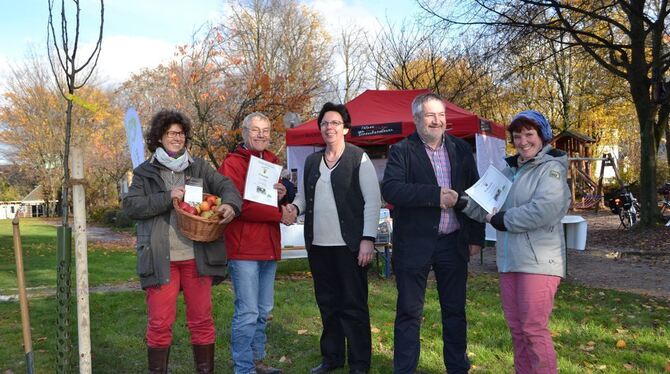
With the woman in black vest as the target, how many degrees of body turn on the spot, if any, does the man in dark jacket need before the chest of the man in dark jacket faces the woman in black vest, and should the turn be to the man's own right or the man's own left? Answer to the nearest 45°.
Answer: approximately 135° to the man's own right

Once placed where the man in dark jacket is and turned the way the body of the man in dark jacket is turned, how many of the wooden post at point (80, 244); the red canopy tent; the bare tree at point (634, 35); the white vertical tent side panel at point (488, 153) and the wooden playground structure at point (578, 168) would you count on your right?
1

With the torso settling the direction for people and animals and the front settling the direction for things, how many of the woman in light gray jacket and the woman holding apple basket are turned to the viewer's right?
0

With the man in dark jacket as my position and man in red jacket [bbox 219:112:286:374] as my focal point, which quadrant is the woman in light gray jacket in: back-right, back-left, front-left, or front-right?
back-left

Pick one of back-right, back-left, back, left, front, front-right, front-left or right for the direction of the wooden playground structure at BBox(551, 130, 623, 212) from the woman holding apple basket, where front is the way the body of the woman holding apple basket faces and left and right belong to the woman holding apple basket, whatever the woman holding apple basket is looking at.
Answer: back-left

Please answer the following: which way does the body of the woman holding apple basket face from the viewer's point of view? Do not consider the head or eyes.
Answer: toward the camera

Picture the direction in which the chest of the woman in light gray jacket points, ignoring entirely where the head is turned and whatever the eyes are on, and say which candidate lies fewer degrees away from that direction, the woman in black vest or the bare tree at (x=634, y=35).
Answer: the woman in black vest

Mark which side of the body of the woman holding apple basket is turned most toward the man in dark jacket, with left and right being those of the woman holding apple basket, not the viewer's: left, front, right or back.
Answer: left

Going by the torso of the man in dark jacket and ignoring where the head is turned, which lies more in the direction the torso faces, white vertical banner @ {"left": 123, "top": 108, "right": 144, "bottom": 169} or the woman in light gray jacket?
the woman in light gray jacket

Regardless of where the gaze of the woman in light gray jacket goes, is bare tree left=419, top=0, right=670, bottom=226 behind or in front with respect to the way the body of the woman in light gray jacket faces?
behind

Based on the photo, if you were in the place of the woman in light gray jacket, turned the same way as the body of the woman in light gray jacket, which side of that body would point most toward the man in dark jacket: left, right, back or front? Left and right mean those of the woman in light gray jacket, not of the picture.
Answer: right

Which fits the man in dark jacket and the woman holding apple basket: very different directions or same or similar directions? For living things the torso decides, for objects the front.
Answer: same or similar directions
